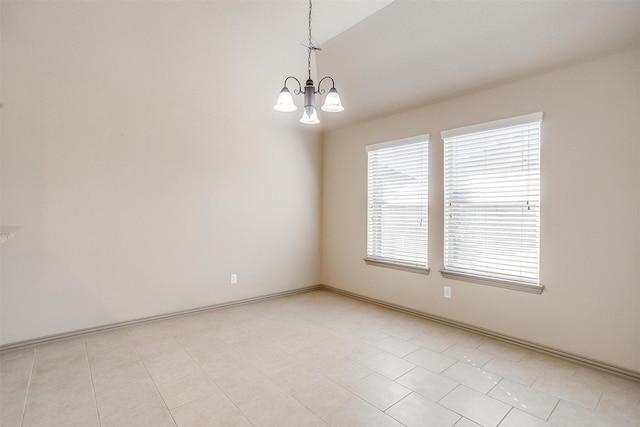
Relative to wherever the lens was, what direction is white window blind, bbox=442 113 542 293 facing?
facing the viewer and to the left of the viewer

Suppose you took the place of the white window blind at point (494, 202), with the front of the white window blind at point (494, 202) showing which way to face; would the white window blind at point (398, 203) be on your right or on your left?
on your right

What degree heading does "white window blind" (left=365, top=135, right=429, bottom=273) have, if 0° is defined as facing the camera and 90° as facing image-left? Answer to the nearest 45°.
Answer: approximately 45°

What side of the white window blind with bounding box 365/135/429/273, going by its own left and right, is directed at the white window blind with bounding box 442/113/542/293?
left

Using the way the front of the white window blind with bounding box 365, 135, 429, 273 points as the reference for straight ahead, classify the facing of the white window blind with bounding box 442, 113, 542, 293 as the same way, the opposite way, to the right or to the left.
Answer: the same way

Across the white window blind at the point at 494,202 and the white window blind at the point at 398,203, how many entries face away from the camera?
0
